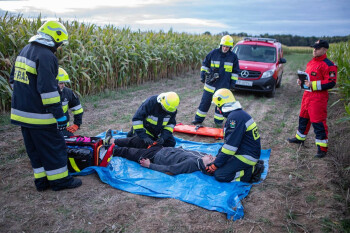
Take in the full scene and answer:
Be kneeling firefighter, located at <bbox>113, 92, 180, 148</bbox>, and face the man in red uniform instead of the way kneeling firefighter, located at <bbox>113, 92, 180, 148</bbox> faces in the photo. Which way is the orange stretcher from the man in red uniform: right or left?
left

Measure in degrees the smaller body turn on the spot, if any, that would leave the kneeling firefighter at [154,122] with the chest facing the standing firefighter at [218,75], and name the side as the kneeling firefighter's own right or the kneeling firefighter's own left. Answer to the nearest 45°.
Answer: approximately 90° to the kneeling firefighter's own left

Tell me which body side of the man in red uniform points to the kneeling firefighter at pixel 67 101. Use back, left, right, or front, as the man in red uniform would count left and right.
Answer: front

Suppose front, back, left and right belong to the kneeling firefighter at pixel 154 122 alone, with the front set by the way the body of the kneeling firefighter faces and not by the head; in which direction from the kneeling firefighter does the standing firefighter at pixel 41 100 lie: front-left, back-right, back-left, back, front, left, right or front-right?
right

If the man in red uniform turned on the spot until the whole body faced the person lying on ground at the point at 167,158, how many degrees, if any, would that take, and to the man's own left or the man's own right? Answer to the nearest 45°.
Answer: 0° — they already face them

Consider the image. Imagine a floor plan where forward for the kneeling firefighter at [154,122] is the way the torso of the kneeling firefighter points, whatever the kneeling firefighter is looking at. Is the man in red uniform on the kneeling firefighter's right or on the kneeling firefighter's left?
on the kneeling firefighter's left

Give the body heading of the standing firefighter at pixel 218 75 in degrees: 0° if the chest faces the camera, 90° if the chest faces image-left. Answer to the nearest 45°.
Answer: approximately 0°

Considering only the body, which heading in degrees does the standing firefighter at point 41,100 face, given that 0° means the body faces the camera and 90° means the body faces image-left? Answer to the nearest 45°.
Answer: approximately 225°

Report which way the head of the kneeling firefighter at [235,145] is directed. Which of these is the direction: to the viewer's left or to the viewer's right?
to the viewer's left

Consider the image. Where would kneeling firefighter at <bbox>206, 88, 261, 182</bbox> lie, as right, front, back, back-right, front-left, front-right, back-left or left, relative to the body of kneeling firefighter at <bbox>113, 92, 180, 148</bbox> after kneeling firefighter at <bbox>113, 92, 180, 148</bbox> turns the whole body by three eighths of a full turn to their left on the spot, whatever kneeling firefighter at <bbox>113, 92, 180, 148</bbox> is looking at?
back-right

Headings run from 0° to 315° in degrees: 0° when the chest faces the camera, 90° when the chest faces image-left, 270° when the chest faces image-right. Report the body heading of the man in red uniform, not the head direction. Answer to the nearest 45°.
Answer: approximately 45°
